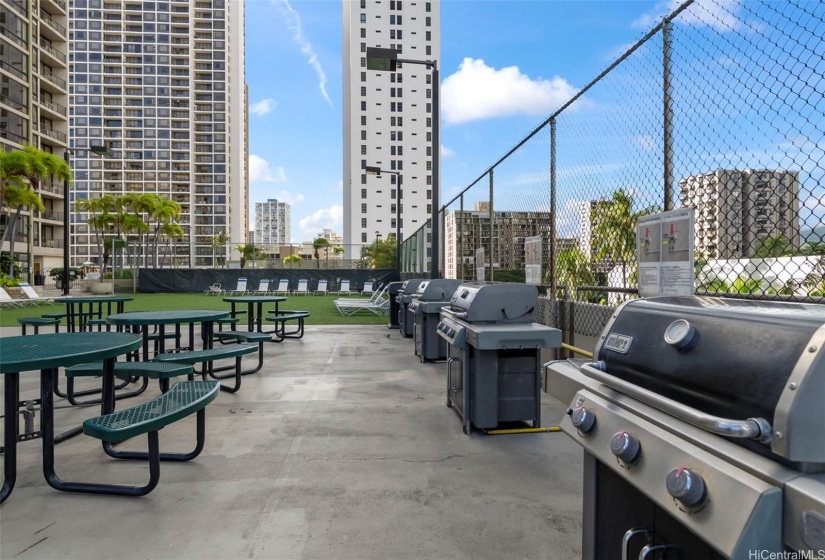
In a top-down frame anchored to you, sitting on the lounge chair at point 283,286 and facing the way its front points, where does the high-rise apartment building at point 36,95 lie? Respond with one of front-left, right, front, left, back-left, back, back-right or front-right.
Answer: right

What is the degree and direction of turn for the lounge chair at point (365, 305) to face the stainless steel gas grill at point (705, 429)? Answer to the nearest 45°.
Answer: approximately 90° to its left

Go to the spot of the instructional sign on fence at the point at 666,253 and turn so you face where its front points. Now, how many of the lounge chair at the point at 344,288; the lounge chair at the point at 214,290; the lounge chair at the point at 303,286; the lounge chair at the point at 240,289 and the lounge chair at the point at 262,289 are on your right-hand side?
5

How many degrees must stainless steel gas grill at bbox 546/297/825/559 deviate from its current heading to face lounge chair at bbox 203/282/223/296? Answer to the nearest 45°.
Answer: approximately 90° to its right

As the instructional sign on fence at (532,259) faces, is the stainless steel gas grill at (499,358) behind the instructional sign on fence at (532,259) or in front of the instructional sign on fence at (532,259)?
in front

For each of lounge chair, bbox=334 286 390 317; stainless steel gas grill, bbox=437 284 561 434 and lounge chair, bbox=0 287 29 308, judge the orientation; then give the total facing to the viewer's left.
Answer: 2

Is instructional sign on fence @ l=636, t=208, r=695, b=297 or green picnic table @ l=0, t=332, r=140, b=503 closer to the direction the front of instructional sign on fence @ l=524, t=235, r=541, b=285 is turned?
the green picnic table

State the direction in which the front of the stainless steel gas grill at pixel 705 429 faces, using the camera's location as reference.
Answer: facing the viewer and to the left of the viewer

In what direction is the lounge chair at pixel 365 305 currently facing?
to the viewer's left

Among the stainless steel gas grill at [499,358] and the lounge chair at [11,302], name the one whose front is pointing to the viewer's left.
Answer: the stainless steel gas grill

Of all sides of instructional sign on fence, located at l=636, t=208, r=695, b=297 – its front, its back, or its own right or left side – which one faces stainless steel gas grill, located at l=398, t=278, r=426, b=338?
right

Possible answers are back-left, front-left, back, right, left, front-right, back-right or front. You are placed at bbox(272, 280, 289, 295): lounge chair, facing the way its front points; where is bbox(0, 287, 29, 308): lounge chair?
front

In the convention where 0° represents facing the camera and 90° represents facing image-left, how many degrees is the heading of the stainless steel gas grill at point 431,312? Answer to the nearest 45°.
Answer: approximately 90°

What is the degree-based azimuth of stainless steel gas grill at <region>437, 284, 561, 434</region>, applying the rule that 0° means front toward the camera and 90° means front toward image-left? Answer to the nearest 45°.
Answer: approximately 90°

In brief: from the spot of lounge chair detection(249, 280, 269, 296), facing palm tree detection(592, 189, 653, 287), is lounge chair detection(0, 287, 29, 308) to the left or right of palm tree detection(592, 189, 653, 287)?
right
